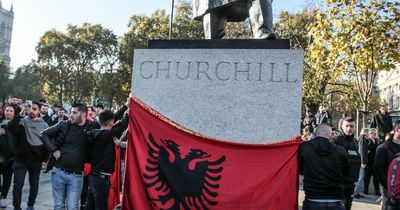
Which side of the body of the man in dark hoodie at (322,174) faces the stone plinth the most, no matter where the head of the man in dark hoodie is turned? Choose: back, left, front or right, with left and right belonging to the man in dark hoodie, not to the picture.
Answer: left

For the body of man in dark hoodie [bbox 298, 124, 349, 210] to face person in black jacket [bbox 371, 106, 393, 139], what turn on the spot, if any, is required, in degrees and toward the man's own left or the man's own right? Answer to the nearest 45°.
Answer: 0° — they already face them

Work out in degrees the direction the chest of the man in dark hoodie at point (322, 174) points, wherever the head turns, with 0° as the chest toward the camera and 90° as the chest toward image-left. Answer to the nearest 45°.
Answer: approximately 180°

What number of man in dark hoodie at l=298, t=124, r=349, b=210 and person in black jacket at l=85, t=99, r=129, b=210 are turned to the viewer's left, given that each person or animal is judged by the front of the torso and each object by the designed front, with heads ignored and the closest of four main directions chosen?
0

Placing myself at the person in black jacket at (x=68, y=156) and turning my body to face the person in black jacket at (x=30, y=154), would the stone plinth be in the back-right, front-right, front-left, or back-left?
back-right
